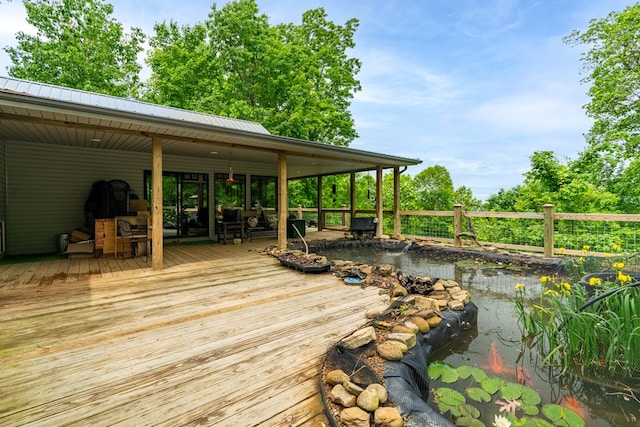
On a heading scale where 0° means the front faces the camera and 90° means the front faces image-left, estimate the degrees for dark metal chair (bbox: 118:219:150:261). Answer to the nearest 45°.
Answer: approximately 315°

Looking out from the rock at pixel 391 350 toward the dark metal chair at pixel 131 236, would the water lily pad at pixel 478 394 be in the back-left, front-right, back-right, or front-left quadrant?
back-right

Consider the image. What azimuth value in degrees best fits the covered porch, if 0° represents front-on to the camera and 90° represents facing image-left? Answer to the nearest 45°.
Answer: approximately 315°

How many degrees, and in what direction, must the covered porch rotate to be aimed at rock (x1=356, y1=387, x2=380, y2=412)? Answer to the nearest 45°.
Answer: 0° — it already faces it
